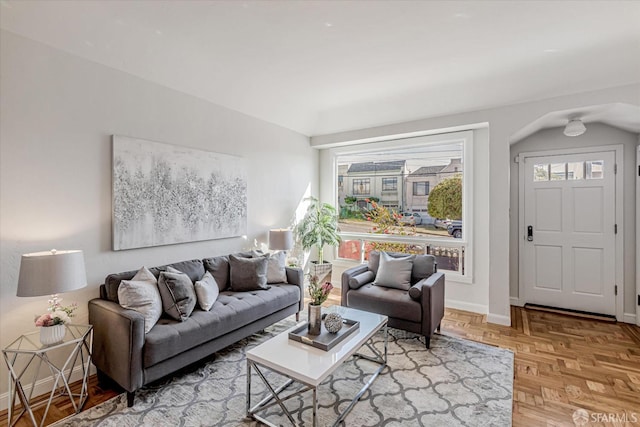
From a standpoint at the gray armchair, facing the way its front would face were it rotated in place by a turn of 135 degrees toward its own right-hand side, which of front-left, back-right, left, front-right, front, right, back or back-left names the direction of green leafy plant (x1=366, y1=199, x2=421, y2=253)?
front

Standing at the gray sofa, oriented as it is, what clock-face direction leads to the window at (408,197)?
The window is roughly at 10 o'clock from the gray sofa.

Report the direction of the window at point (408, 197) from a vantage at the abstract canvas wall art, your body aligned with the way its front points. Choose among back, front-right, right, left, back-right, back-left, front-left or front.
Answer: front-left

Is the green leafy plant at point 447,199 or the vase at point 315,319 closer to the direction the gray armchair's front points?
the vase

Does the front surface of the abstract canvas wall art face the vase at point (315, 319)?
yes

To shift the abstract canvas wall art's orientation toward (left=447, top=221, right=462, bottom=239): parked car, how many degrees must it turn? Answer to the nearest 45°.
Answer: approximately 45° to its left

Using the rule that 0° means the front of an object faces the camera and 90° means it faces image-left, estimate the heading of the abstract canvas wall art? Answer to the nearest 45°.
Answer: approximately 315°

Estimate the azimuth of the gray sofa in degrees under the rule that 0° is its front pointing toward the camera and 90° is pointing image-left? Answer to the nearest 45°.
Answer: approximately 315°

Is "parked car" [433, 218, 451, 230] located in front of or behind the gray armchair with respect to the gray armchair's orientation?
behind

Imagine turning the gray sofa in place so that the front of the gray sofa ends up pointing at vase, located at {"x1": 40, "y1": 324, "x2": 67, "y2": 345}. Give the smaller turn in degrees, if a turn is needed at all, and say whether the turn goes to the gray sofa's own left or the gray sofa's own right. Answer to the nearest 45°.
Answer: approximately 135° to the gray sofa's own right

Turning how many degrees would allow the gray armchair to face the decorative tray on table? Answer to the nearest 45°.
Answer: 0° — it already faces it
